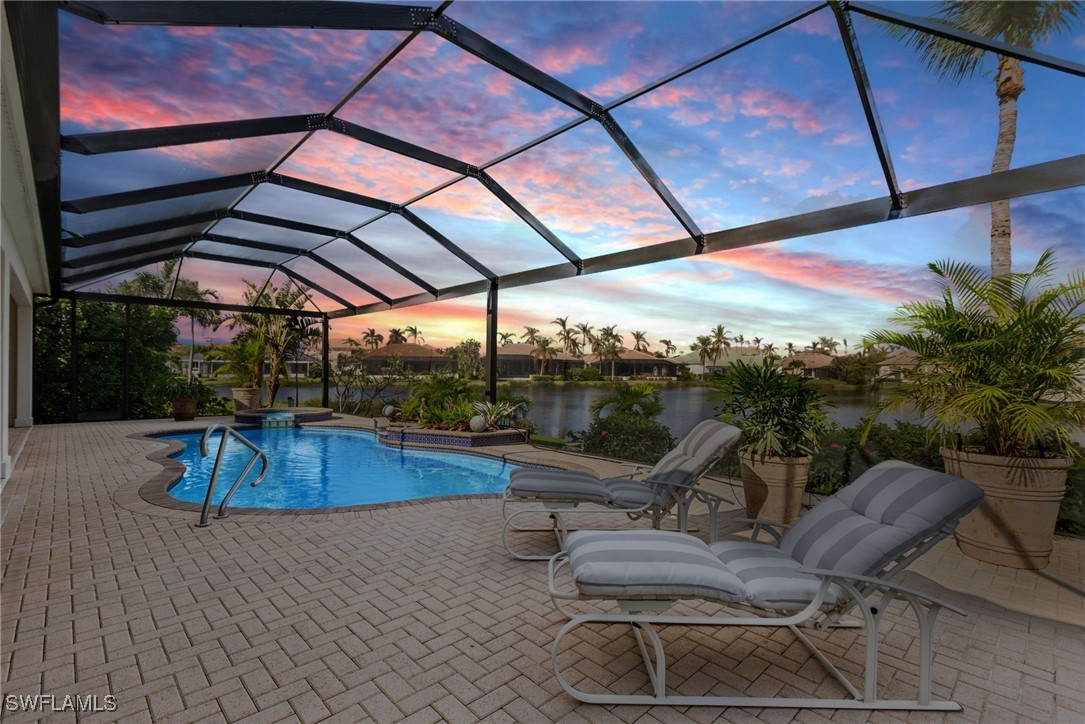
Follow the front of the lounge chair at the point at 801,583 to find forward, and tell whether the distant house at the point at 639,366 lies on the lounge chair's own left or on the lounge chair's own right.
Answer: on the lounge chair's own right

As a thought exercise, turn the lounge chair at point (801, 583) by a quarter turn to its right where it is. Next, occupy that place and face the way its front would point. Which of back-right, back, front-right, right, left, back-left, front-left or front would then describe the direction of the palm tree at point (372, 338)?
front-left

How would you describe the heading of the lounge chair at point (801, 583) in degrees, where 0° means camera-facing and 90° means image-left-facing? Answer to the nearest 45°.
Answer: approximately 90°

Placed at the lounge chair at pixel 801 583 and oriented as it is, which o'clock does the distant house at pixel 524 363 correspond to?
The distant house is roughly at 2 o'clock from the lounge chair.

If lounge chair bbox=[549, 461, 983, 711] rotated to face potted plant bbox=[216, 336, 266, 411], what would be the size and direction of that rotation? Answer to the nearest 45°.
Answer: approximately 45° to its right

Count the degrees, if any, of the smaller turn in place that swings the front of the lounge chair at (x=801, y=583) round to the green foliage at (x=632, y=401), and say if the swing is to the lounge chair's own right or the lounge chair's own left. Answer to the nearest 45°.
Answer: approximately 90° to the lounge chair's own right

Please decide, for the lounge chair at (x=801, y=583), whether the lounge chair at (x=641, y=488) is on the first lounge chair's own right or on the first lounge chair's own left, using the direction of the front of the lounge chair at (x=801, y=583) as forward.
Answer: on the first lounge chair's own right

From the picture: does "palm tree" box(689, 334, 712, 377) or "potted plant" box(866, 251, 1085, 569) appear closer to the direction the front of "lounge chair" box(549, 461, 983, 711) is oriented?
the palm tree

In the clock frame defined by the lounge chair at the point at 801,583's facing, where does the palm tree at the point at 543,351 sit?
The palm tree is roughly at 2 o'clock from the lounge chair.

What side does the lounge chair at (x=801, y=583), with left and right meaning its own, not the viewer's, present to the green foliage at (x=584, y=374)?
right

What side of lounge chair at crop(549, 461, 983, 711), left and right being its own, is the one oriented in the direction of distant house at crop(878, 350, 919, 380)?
right

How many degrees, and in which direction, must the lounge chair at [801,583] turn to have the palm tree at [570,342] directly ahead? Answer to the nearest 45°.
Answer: approximately 45° to its right

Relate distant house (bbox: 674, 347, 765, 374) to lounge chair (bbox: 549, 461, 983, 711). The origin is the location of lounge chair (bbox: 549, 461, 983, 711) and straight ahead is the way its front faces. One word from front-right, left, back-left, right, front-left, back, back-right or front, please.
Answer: right
